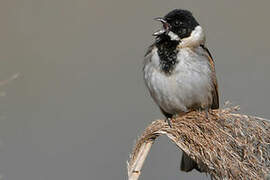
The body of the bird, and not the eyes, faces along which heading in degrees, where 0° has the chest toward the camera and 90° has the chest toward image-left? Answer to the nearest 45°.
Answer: approximately 45°
